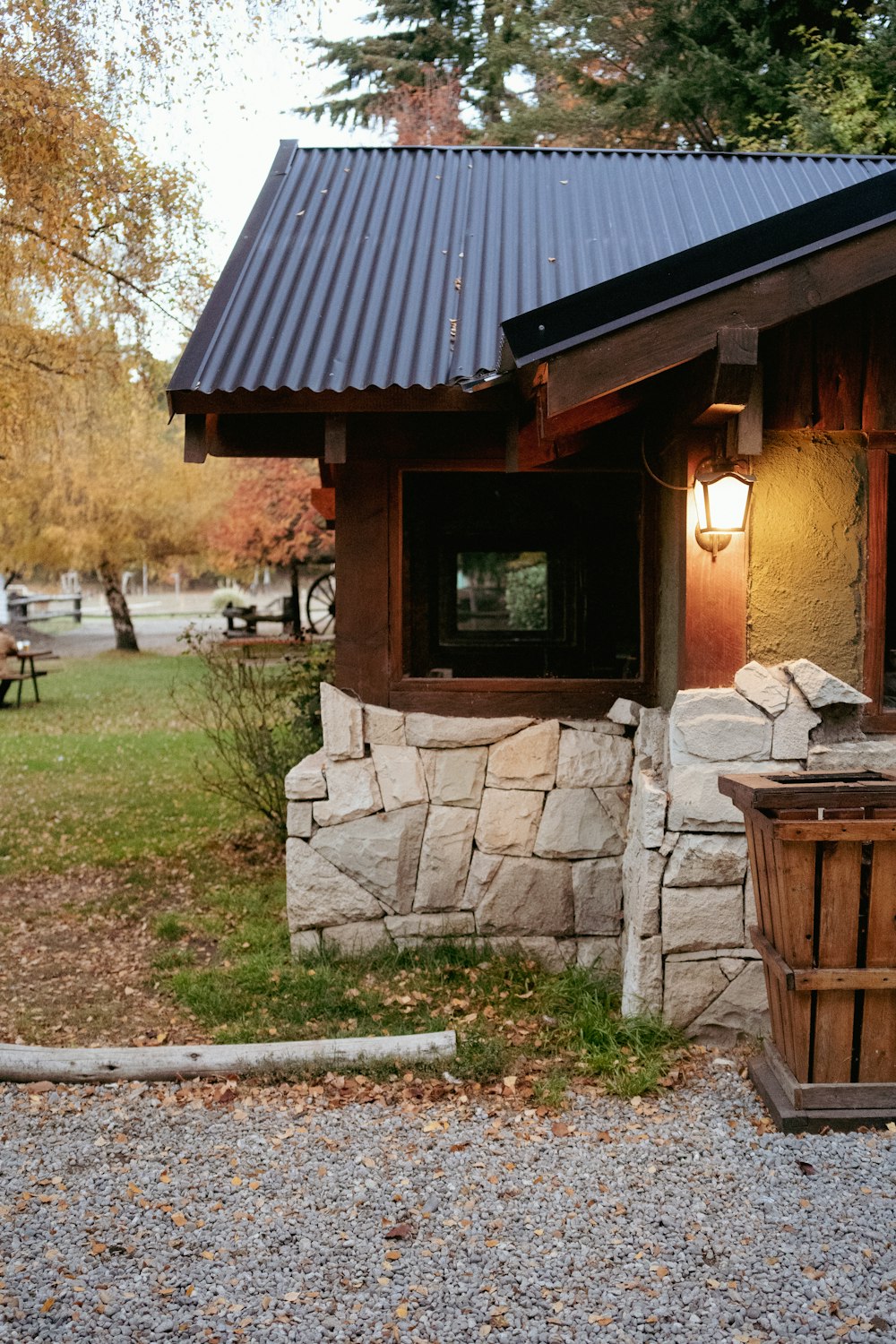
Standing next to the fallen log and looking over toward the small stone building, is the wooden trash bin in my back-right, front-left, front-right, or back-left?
front-right

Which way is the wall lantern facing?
toward the camera

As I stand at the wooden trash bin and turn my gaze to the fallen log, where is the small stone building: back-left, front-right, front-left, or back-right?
front-right
